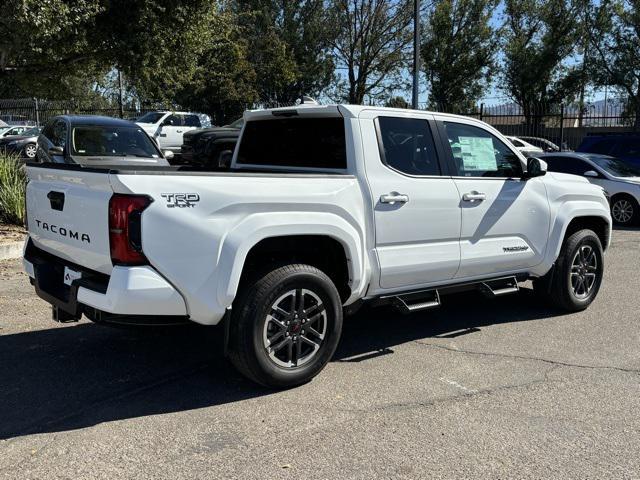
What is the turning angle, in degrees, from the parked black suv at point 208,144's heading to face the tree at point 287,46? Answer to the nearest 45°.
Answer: approximately 135° to its right

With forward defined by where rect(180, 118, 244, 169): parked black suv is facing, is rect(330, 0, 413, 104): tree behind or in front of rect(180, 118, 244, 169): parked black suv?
behind

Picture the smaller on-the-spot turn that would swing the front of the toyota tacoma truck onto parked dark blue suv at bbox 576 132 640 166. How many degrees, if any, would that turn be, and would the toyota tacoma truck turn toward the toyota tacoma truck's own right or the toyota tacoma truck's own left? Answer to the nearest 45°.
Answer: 0° — it already faces it

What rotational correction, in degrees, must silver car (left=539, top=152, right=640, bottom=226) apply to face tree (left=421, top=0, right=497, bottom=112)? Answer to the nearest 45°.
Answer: approximately 135° to its left

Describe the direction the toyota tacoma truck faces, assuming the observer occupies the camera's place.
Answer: facing away from the viewer and to the right of the viewer

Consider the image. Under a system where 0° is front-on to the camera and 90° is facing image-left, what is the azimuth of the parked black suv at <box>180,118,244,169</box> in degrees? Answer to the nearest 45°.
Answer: approximately 45°

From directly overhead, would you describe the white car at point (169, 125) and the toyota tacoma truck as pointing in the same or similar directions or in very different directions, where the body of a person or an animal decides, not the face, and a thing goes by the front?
very different directions

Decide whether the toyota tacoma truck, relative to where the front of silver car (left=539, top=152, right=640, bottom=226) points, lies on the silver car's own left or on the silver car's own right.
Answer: on the silver car's own right

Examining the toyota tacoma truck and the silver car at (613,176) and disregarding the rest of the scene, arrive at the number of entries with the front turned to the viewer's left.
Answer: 0

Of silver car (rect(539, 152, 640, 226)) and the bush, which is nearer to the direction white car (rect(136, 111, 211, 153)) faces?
the bush

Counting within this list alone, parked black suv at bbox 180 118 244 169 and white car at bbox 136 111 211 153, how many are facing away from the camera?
0

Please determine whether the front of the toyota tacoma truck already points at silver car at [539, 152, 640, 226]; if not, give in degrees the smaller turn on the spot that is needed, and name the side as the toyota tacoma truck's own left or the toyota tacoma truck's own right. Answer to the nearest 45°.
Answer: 0° — it already faces it

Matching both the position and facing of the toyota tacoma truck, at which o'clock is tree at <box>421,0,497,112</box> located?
The tree is roughly at 11 o'clock from the toyota tacoma truck.

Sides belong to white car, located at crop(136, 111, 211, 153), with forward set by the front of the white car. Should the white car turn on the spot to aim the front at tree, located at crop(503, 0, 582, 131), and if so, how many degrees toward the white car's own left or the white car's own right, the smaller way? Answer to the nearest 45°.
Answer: approximately 180°

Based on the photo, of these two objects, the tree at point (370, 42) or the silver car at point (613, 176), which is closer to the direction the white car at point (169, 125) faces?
the silver car
